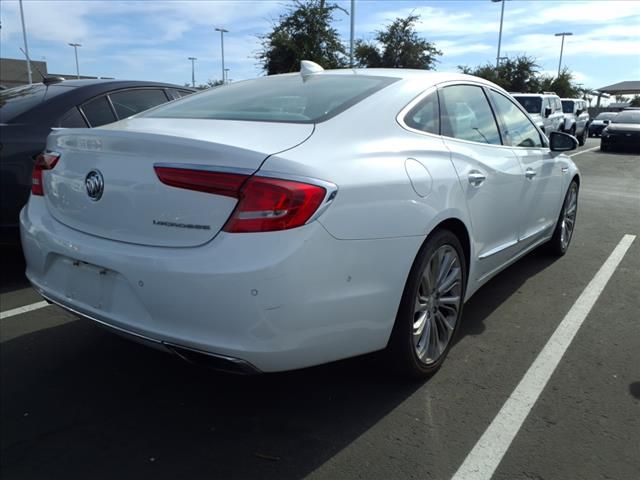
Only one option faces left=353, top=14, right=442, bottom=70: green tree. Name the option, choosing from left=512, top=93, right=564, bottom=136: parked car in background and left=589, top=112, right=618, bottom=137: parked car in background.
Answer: left=589, top=112, right=618, bottom=137: parked car in background

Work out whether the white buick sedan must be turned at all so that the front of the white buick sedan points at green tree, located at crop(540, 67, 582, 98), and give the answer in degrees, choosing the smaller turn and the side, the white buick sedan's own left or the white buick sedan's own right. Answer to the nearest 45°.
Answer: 0° — it already faces it

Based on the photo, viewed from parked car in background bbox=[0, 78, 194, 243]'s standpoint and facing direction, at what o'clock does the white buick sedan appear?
The white buick sedan is roughly at 4 o'clock from the parked car in background.

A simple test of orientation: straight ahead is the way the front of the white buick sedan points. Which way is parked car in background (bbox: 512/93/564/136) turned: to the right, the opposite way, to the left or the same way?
the opposite way

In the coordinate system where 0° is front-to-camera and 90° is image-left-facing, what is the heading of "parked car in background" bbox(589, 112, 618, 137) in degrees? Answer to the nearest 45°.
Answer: approximately 45°

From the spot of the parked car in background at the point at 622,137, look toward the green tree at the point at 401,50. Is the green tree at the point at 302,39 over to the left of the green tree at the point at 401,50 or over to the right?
left

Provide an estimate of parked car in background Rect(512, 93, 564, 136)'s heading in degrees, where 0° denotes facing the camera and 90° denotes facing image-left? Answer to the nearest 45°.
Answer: approximately 45°

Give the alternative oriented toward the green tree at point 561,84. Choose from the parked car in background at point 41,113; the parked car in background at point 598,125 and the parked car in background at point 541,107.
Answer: the parked car in background at point 41,113

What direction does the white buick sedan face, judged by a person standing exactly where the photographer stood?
facing away from the viewer and to the right of the viewer

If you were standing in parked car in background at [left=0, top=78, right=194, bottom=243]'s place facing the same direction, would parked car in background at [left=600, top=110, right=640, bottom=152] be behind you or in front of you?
in front

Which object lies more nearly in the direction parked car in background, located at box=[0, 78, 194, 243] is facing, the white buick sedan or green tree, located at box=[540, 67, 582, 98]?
the green tree

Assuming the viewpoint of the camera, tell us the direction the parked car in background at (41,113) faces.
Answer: facing away from the viewer and to the right of the viewer

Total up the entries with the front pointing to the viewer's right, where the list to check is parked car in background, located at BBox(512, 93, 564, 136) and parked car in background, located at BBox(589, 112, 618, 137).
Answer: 0
